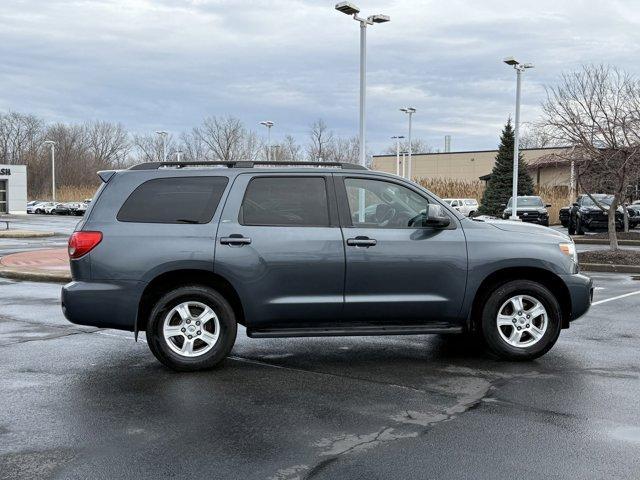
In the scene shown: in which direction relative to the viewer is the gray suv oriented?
to the viewer's right

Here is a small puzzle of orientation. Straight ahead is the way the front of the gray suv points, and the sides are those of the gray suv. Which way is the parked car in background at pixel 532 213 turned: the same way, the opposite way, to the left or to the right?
to the right

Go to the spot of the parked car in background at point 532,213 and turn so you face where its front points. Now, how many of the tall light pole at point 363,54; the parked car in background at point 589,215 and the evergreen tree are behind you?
1

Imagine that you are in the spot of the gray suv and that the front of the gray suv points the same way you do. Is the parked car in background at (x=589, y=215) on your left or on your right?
on your left

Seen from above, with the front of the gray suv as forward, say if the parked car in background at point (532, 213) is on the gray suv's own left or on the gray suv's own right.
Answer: on the gray suv's own left

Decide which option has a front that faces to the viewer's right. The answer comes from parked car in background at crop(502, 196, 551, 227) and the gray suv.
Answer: the gray suv

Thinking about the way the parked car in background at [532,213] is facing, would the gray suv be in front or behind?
in front

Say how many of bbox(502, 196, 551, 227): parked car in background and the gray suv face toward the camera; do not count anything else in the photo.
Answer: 1

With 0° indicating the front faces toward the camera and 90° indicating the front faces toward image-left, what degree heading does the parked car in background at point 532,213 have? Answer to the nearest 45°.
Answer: approximately 0°

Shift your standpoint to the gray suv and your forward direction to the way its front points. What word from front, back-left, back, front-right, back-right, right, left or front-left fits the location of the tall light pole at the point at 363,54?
left

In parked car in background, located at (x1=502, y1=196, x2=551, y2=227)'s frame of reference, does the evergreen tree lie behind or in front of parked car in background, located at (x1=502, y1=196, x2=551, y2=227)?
behind
